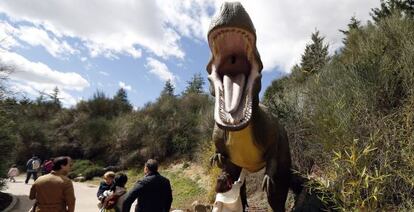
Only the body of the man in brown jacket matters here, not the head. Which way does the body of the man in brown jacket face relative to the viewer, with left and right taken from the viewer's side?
facing away from the viewer and to the right of the viewer

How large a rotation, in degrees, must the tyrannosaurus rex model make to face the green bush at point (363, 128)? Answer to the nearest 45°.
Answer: approximately 135° to its left

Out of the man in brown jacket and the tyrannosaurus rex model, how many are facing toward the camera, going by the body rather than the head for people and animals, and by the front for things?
1

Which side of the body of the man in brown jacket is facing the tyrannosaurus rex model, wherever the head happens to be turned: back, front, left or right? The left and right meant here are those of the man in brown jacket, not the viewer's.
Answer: right

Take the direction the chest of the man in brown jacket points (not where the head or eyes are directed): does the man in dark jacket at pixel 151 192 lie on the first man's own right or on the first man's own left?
on the first man's own right

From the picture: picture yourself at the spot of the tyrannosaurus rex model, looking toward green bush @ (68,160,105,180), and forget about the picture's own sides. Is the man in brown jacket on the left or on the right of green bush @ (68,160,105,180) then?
left

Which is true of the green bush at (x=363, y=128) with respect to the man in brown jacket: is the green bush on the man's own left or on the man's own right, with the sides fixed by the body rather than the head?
on the man's own right

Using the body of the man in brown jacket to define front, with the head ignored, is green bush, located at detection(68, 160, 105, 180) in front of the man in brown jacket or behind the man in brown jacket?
in front

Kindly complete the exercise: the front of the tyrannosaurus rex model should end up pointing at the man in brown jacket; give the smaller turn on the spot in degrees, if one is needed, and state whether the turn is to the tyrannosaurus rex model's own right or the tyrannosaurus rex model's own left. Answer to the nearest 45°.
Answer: approximately 90° to the tyrannosaurus rex model's own right

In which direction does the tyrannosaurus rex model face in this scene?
toward the camera

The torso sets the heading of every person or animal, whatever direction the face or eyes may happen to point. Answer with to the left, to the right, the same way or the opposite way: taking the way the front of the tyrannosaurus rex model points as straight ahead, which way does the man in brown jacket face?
the opposite way

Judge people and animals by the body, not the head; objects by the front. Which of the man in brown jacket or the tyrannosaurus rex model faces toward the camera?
the tyrannosaurus rex model
